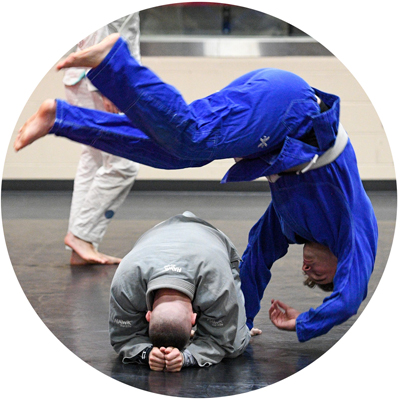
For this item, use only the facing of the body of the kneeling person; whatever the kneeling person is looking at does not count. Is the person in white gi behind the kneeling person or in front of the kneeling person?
behind

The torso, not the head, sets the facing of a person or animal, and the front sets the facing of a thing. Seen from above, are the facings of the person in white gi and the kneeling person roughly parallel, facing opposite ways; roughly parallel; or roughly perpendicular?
roughly perpendicular

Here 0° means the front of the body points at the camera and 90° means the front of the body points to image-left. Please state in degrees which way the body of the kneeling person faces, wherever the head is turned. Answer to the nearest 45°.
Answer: approximately 0°

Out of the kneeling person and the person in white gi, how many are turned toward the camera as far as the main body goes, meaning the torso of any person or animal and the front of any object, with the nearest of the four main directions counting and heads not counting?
1
